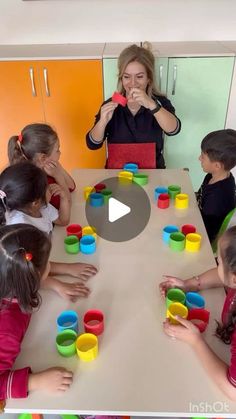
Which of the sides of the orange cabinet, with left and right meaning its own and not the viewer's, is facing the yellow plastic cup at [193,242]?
front

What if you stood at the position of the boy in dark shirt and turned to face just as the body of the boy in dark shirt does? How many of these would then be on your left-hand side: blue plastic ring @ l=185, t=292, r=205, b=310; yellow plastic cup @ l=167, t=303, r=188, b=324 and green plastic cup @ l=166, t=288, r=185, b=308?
3

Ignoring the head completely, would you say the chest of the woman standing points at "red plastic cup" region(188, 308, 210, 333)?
yes

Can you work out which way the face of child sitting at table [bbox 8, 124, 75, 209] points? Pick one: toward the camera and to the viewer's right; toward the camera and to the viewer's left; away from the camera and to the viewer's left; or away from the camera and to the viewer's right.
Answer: away from the camera and to the viewer's right

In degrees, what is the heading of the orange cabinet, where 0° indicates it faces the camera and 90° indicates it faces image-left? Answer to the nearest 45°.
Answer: approximately 0°

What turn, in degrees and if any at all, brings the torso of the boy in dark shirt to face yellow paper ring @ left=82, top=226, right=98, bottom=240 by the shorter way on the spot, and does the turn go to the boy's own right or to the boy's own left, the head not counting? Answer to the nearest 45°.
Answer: approximately 45° to the boy's own left

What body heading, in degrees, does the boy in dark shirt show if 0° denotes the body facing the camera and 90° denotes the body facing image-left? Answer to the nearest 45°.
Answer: approximately 90°

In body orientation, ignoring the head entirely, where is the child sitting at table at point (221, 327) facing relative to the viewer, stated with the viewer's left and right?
facing to the left of the viewer

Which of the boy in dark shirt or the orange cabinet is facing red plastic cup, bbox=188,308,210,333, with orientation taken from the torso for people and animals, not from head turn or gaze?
the orange cabinet

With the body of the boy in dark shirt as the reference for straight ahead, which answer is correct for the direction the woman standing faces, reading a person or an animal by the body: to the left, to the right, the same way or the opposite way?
to the left

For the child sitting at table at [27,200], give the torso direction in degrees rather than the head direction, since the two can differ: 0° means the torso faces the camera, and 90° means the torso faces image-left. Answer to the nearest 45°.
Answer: approximately 270°

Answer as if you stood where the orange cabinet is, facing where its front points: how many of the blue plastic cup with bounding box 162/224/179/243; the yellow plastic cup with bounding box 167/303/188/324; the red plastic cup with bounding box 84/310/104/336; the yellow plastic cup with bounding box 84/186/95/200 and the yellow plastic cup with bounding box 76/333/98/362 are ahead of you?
5
